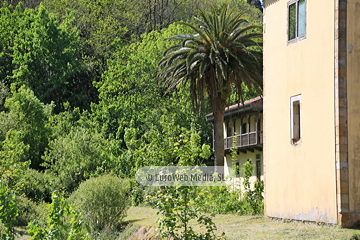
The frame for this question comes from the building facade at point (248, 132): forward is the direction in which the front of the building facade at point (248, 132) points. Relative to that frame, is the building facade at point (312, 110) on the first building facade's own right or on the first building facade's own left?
on the first building facade's own left

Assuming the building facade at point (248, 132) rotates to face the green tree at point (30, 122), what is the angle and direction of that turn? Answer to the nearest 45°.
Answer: approximately 45° to its right

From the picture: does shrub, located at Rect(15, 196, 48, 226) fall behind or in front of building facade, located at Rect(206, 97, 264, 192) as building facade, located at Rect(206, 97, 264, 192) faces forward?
in front

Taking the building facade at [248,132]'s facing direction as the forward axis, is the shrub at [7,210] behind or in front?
in front

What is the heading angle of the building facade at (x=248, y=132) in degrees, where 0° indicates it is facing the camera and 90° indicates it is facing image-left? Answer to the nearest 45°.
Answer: approximately 45°

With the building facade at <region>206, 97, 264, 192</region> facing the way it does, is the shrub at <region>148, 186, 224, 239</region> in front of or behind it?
in front
